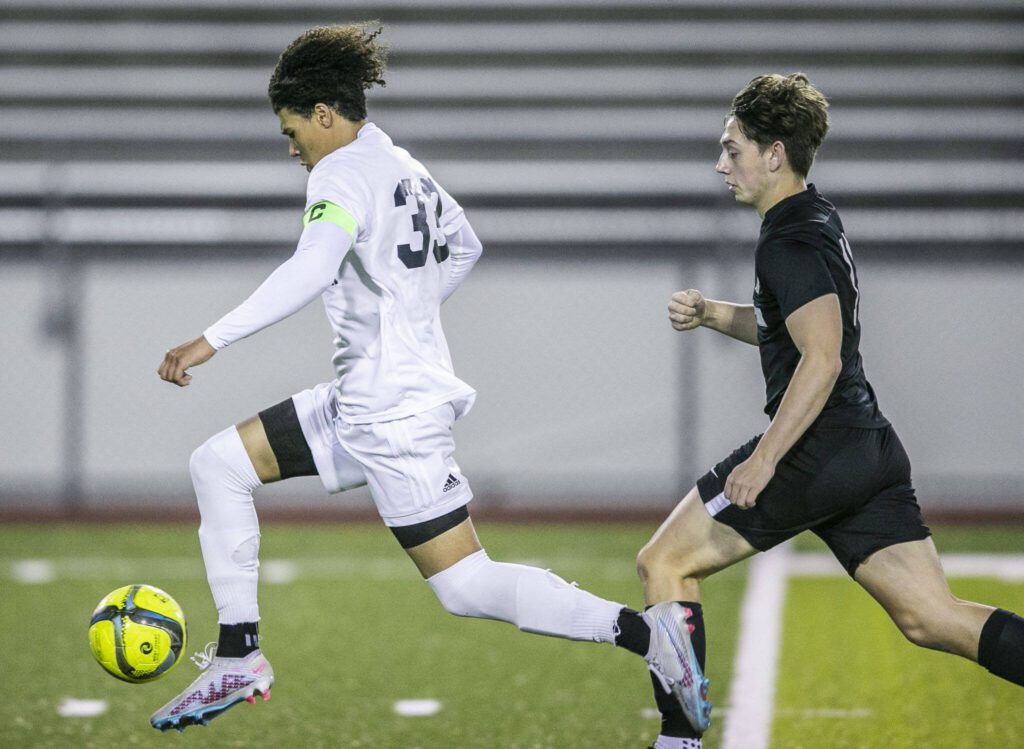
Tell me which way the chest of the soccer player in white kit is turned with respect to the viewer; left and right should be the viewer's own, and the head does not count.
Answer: facing to the left of the viewer

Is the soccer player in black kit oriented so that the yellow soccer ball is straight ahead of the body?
yes

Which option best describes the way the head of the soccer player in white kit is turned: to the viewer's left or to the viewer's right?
to the viewer's left

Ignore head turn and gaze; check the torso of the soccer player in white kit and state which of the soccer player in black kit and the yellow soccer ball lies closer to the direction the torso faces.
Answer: the yellow soccer ball

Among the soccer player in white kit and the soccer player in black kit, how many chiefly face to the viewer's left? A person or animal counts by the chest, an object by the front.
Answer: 2

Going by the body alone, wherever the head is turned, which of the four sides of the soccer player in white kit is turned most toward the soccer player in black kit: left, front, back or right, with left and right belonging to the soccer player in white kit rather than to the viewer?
back

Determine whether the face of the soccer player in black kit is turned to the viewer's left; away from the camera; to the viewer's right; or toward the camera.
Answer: to the viewer's left

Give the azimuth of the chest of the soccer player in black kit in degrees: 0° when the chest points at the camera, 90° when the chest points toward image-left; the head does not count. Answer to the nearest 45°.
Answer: approximately 90°
